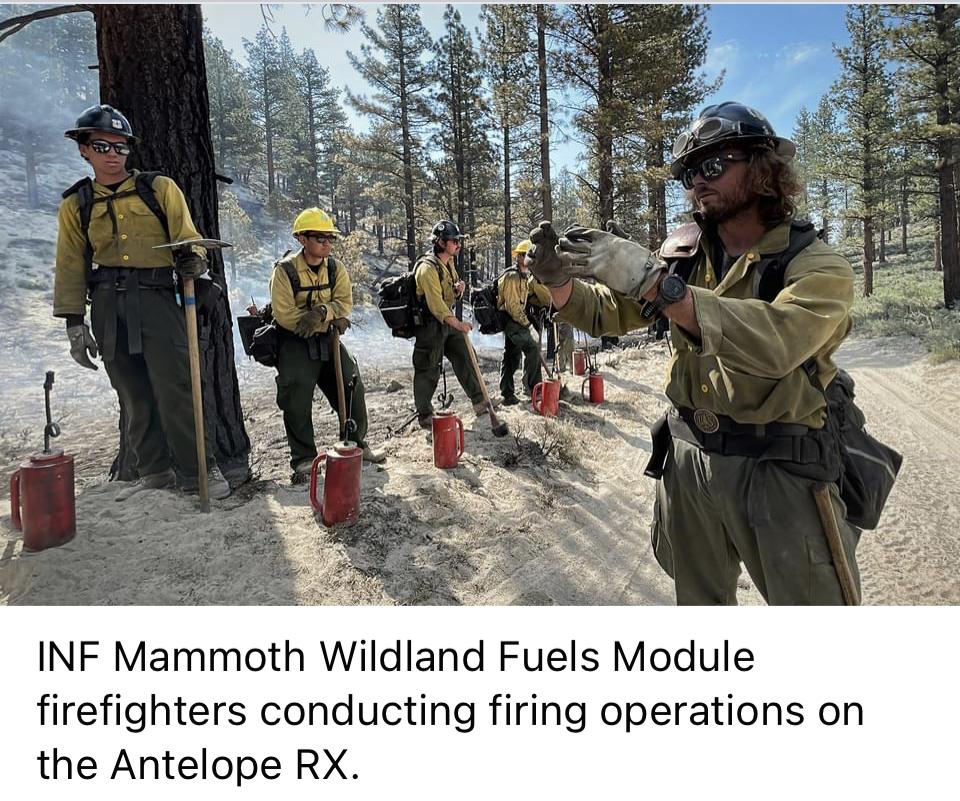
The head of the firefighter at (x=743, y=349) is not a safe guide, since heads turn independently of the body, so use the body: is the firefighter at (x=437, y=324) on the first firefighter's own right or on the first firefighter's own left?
on the first firefighter's own right

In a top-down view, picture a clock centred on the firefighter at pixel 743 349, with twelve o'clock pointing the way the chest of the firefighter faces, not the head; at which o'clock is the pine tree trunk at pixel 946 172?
The pine tree trunk is roughly at 5 o'clock from the firefighter.

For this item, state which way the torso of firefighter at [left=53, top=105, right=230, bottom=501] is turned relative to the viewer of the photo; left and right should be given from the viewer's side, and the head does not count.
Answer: facing the viewer

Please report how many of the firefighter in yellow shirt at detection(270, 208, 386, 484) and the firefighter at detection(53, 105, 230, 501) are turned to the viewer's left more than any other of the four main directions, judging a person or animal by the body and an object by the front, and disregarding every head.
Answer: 0

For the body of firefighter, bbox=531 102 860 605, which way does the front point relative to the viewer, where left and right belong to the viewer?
facing the viewer and to the left of the viewer

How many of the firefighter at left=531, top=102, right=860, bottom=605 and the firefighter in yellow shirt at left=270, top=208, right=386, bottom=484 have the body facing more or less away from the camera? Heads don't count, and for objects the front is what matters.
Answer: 0

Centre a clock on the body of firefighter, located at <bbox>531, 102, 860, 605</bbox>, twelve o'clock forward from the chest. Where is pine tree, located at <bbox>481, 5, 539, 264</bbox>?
The pine tree is roughly at 4 o'clock from the firefighter.

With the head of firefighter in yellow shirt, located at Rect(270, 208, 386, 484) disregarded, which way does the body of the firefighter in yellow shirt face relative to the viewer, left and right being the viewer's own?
facing the viewer and to the right of the viewer
